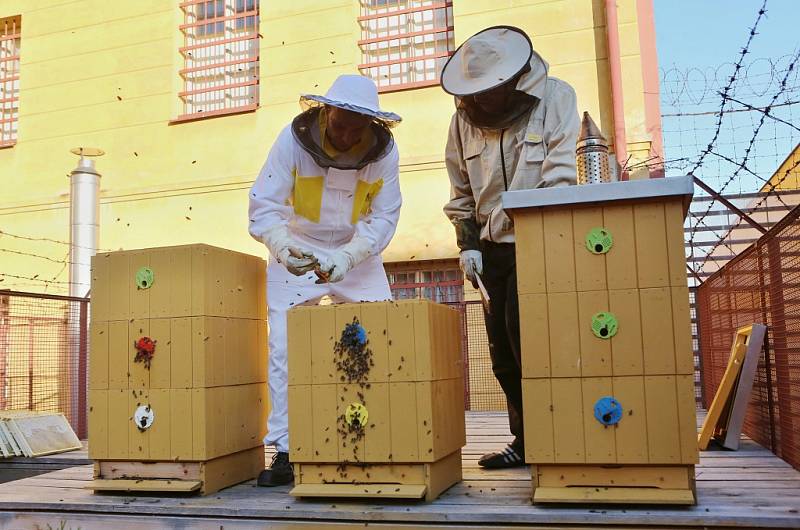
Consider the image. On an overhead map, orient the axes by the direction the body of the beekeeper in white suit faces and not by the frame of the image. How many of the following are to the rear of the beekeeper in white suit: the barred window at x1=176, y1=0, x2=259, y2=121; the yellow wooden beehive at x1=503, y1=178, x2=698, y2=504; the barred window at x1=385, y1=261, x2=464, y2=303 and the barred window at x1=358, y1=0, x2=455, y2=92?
3

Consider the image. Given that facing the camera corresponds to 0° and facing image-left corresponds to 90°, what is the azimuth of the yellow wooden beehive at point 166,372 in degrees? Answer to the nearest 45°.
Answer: approximately 45°

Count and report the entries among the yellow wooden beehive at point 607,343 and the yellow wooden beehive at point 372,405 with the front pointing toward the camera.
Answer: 2

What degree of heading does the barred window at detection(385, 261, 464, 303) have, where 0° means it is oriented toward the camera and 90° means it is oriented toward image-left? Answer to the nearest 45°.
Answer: approximately 0°

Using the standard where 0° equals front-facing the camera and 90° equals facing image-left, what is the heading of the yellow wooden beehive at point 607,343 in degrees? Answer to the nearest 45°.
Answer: approximately 0°

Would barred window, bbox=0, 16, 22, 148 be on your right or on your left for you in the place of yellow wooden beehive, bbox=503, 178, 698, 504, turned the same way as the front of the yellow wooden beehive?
on your right

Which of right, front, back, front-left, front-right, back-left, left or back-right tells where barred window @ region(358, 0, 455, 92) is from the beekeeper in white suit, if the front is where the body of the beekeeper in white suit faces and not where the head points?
back
